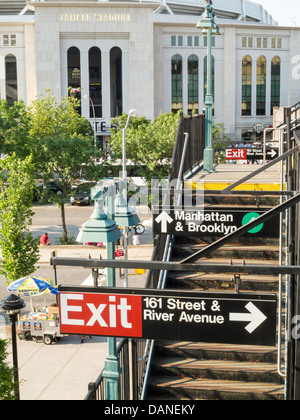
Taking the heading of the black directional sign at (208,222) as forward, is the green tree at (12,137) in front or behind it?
behind

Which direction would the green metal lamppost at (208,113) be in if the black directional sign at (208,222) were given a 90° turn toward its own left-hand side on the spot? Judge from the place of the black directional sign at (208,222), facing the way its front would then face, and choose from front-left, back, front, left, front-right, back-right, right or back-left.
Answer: left

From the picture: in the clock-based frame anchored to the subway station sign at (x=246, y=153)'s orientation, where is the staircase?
The staircase is roughly at 12 o'clock from the subway station sign.

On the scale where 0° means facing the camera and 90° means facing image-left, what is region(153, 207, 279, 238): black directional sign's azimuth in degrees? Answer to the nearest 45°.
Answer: approximately 0°

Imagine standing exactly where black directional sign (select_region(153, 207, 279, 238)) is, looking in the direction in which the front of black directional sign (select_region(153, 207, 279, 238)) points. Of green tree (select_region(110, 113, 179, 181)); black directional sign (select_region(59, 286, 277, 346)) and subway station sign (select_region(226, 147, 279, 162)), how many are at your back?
2
